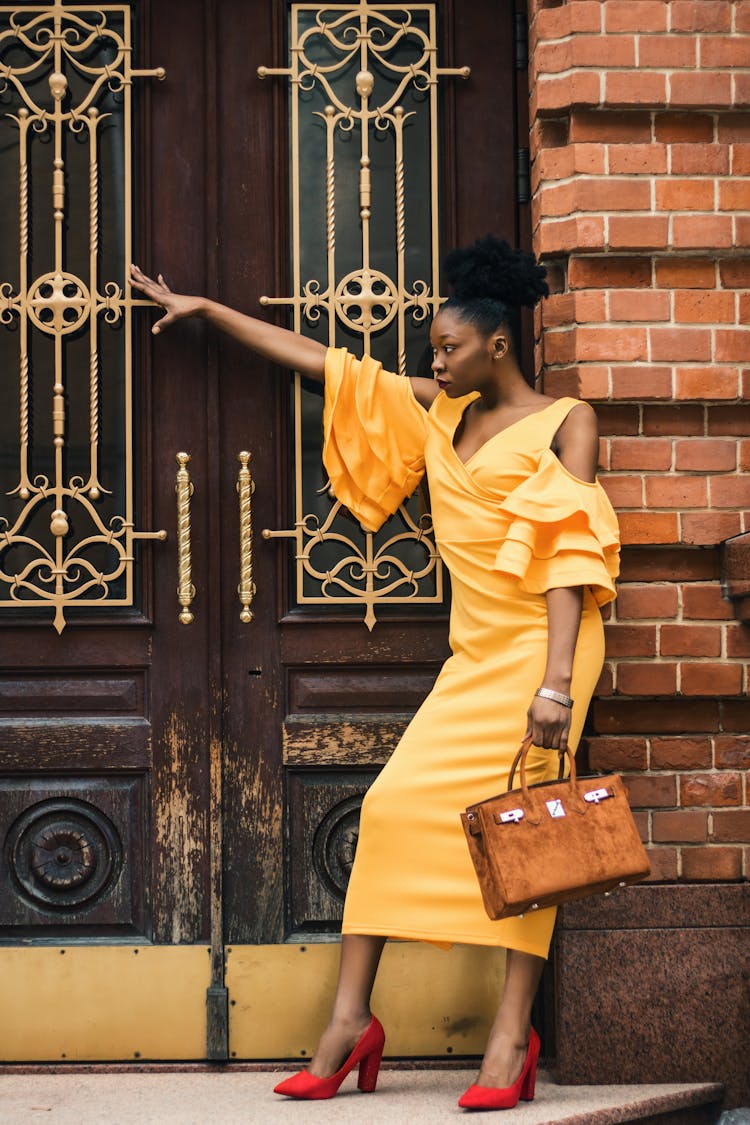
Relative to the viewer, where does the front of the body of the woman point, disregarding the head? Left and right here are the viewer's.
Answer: facing the viewer and to the left of the viewer

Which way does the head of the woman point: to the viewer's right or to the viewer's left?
to the viewer's left

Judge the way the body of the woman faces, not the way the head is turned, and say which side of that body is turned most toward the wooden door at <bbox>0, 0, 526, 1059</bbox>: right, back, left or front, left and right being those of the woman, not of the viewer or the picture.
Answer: right

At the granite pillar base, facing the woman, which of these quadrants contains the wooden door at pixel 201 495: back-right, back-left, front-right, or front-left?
front-right
